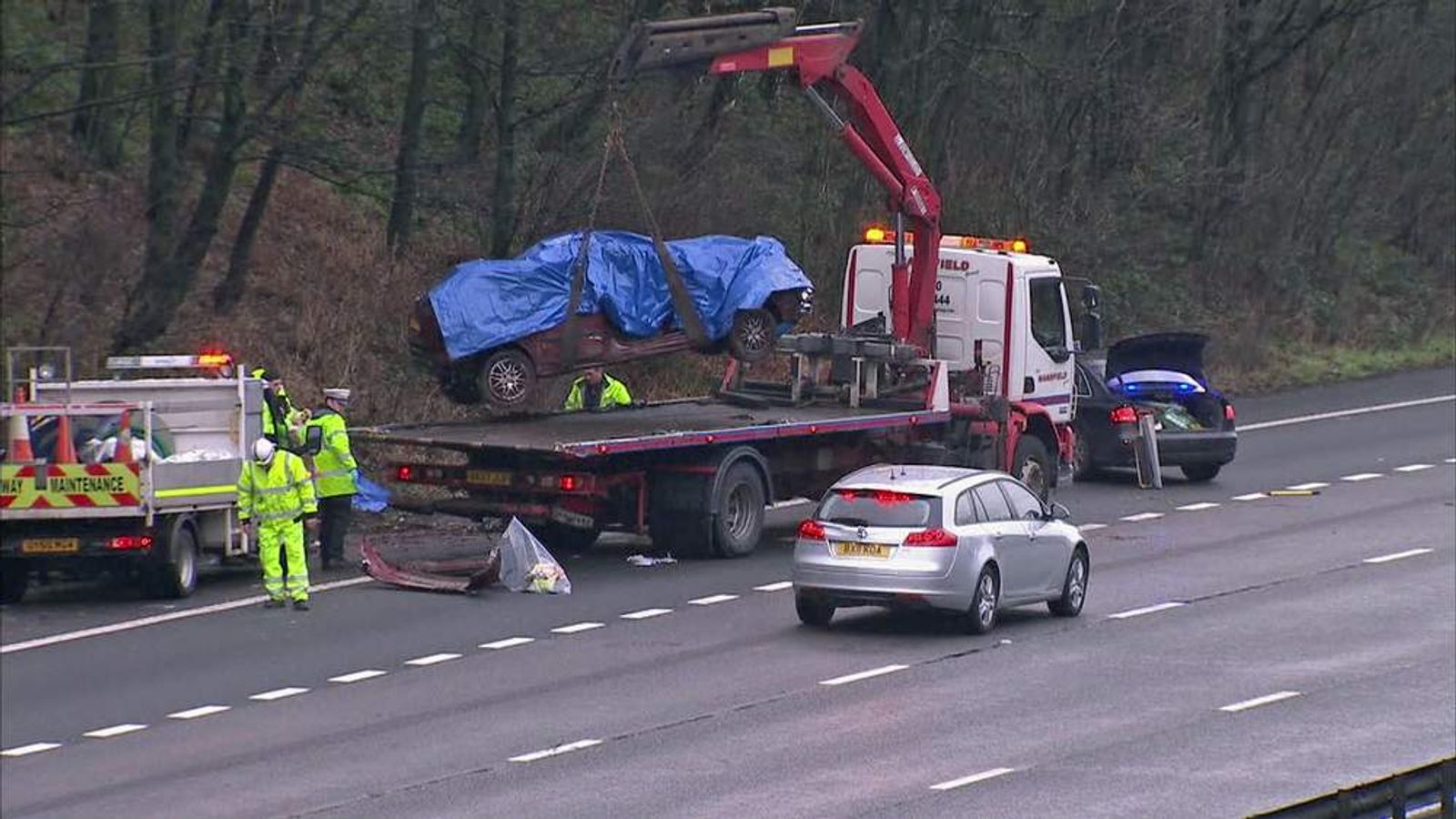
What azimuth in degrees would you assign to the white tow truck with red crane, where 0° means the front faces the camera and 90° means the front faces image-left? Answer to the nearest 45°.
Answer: approximately 225°

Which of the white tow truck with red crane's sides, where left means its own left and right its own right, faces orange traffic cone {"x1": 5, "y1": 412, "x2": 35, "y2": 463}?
back

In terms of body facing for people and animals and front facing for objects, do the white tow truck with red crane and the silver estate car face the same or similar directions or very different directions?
same or similar directions

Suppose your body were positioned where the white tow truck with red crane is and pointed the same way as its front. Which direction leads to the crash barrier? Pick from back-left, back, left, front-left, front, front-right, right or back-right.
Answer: back-right

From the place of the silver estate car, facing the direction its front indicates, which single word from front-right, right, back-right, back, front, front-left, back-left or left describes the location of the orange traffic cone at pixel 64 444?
back-left

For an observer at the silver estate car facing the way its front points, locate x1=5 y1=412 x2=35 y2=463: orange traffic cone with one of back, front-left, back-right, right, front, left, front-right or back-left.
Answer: back-left

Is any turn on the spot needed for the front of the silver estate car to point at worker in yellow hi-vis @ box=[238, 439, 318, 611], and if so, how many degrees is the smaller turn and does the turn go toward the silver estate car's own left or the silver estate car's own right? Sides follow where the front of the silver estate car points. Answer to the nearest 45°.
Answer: approximately 135° to the silver estate car's own left

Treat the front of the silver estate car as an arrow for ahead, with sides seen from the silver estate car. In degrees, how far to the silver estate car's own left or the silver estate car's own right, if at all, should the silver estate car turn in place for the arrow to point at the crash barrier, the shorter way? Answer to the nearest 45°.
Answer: approximately 135° to the silver estate car's own right

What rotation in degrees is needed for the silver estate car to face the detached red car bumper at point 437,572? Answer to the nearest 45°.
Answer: approximately 135° to its left

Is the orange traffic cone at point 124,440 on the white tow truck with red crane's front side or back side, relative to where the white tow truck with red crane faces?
on the back side

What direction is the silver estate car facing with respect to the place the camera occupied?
facing away from the viewer and to the right of the viewer

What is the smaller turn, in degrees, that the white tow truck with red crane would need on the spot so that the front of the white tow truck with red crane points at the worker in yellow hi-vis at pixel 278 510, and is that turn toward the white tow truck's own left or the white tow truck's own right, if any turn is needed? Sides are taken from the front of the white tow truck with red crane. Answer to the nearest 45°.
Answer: approximately 180°

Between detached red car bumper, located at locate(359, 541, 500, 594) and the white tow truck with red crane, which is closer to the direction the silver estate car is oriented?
the white tow truck with red crane
